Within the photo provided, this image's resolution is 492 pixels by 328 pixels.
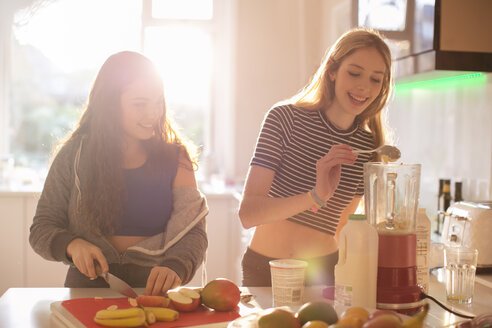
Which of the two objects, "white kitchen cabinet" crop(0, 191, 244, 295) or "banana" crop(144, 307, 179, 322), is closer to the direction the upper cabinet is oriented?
the banana

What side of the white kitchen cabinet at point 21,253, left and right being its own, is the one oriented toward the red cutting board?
front

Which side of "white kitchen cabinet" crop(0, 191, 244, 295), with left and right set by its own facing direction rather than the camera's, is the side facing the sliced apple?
front

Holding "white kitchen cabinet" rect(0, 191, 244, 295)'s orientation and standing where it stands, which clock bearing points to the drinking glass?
The drinking glass is roughly at 11 o'clock from the white kitchen cabinet.

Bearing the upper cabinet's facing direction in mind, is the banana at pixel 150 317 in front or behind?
in front

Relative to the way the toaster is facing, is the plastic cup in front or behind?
in front

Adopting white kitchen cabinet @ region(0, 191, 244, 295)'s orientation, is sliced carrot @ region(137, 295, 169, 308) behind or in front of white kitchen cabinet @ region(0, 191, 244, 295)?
in front

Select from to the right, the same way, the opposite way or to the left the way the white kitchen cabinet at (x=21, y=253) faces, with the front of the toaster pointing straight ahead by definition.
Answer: to the left

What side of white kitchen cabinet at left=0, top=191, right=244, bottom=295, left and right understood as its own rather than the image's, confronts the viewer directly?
front

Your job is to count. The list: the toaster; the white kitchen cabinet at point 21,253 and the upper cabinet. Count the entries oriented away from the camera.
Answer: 0

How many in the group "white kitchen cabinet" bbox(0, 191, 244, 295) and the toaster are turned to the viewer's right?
0

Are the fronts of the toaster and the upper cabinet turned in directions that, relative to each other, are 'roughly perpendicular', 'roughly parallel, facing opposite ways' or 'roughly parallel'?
roughly parallel

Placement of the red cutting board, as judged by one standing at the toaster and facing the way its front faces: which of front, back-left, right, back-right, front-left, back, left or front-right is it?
front

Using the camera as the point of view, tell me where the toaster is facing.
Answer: facing the viewer and to the left of the viewer
